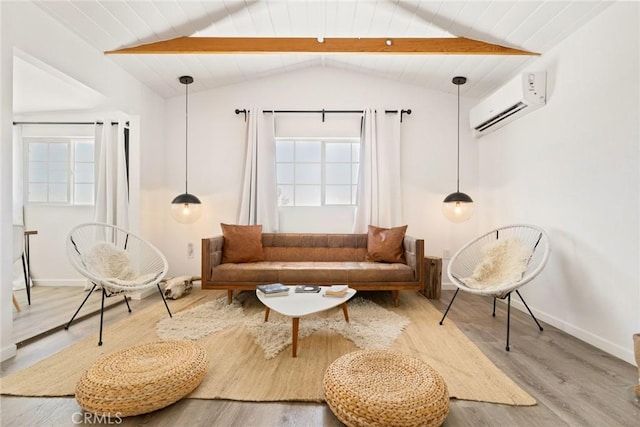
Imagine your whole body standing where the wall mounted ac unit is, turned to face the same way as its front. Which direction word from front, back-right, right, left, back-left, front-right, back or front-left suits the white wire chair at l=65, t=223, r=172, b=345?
front

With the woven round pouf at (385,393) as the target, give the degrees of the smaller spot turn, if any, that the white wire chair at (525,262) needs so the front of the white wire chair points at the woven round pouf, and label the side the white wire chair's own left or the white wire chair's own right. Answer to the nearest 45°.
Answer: approximately 45° to the white wire chair's own left

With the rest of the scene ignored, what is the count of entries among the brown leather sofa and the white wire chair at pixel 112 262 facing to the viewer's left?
0

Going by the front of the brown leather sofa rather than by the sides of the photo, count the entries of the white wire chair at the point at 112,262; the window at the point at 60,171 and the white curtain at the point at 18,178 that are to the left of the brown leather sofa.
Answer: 0

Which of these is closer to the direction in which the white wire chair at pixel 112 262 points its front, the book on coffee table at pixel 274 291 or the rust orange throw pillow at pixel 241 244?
the book on coffee table

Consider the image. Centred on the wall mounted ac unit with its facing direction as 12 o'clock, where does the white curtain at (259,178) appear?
The white curtain is roughly at 1 o'clock from the wall mounted ac unit.

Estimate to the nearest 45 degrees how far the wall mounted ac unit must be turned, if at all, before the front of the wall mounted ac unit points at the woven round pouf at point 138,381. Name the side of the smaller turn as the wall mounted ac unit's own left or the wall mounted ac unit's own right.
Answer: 0° — it already faces it

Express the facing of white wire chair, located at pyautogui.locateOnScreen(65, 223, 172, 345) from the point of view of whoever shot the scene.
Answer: facing the viewer and to the right of the viewer

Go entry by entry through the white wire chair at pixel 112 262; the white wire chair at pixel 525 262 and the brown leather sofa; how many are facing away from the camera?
0

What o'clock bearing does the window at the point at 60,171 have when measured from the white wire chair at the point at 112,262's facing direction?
The window is roughly at 7 o'clock from the white wire chair.

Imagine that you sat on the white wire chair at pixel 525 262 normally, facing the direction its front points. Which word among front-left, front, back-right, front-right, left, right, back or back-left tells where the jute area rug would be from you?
front

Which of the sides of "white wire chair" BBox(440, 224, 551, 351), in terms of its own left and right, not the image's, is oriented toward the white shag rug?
front

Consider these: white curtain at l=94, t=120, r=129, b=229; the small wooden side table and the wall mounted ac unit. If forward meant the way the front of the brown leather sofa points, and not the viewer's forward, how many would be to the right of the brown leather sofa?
1

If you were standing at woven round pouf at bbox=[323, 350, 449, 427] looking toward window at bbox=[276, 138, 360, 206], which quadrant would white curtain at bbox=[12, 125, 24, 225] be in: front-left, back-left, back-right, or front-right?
front-left

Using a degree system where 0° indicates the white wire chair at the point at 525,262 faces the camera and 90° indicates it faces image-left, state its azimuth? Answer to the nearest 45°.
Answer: approximately 45°

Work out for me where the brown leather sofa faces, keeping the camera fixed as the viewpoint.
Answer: facing the viewer
